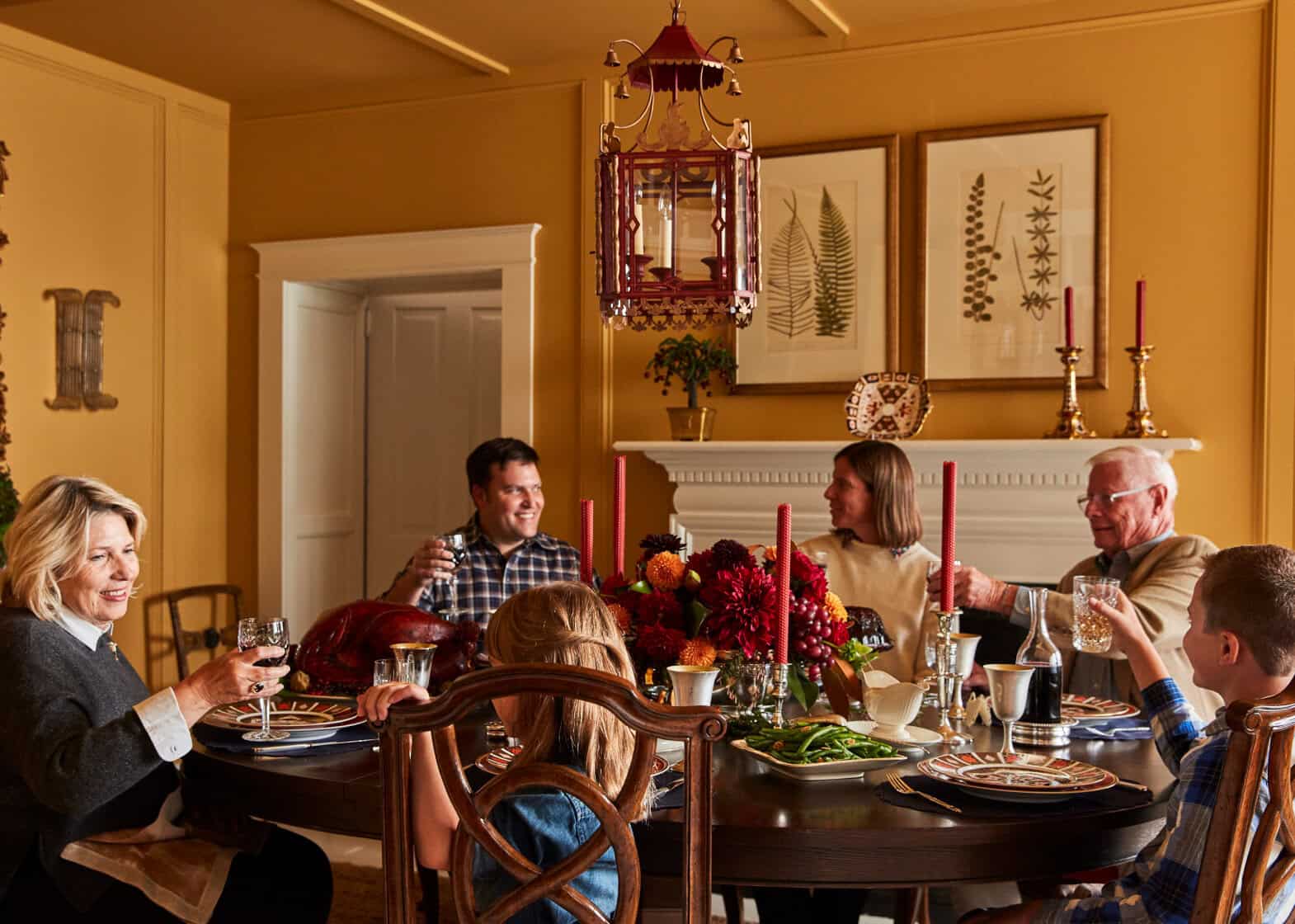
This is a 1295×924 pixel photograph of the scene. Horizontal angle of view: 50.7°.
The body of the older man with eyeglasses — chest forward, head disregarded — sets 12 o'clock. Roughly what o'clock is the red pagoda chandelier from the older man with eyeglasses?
The red pagoda chandelier is roughly at 12 o'clock from the older man with eyeglasses.

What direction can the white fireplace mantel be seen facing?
toward the camera

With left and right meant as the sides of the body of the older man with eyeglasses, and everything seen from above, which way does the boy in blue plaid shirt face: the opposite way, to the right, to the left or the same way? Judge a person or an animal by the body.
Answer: to the right

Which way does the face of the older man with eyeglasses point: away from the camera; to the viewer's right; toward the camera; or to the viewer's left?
to the viewer's left

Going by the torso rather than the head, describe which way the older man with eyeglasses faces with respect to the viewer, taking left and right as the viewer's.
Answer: facing the viewer and to the left of the viewer

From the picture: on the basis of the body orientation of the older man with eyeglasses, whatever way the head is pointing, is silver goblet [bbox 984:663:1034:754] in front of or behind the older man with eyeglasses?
in front

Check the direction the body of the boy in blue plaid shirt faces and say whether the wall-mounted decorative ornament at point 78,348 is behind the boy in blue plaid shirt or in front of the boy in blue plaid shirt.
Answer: in front

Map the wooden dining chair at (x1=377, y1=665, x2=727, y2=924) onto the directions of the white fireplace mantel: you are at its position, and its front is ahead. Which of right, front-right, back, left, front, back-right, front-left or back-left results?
front

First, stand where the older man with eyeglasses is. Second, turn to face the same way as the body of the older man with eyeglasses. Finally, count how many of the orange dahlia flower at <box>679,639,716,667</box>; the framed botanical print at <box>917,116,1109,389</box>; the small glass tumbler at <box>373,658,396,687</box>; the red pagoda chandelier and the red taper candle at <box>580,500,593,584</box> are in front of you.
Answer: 4

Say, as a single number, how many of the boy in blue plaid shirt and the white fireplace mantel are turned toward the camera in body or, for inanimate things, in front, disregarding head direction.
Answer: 1

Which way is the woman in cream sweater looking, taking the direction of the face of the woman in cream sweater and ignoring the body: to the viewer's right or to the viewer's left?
to the viewer's left
